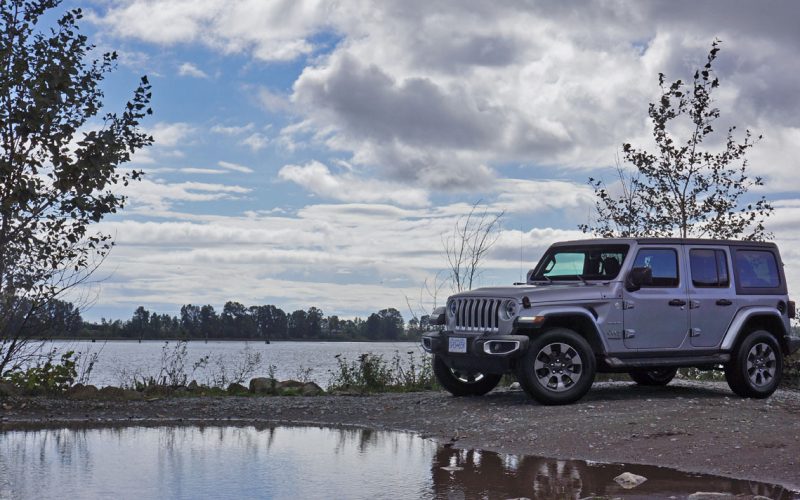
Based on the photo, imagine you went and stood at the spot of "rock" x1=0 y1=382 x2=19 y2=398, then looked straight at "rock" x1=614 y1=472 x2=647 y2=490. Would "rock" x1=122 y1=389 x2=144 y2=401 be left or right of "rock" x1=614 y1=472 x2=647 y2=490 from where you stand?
left

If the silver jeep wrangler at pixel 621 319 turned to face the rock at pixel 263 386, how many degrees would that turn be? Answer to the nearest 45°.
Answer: approximately 45° to its right

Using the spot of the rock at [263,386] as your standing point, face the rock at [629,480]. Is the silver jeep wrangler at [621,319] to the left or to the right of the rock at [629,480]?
left

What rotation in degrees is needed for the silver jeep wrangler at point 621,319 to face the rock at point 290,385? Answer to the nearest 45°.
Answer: approximately 90° to its right

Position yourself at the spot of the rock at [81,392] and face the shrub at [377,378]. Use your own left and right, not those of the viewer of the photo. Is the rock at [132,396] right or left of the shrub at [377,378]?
right

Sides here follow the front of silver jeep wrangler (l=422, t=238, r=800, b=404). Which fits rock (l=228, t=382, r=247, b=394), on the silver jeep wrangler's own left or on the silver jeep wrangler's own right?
on the silver jeep wrangler's own right

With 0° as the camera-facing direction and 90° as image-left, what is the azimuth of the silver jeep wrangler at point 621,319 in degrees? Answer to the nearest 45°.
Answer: approximately 45°

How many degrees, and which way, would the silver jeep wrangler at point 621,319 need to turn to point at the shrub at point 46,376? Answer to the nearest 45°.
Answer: approximately 45° to its right

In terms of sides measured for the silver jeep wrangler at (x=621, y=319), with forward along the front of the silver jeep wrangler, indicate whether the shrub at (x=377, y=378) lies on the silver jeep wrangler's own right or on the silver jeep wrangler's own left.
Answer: on the silver jeep wrangler's own right
